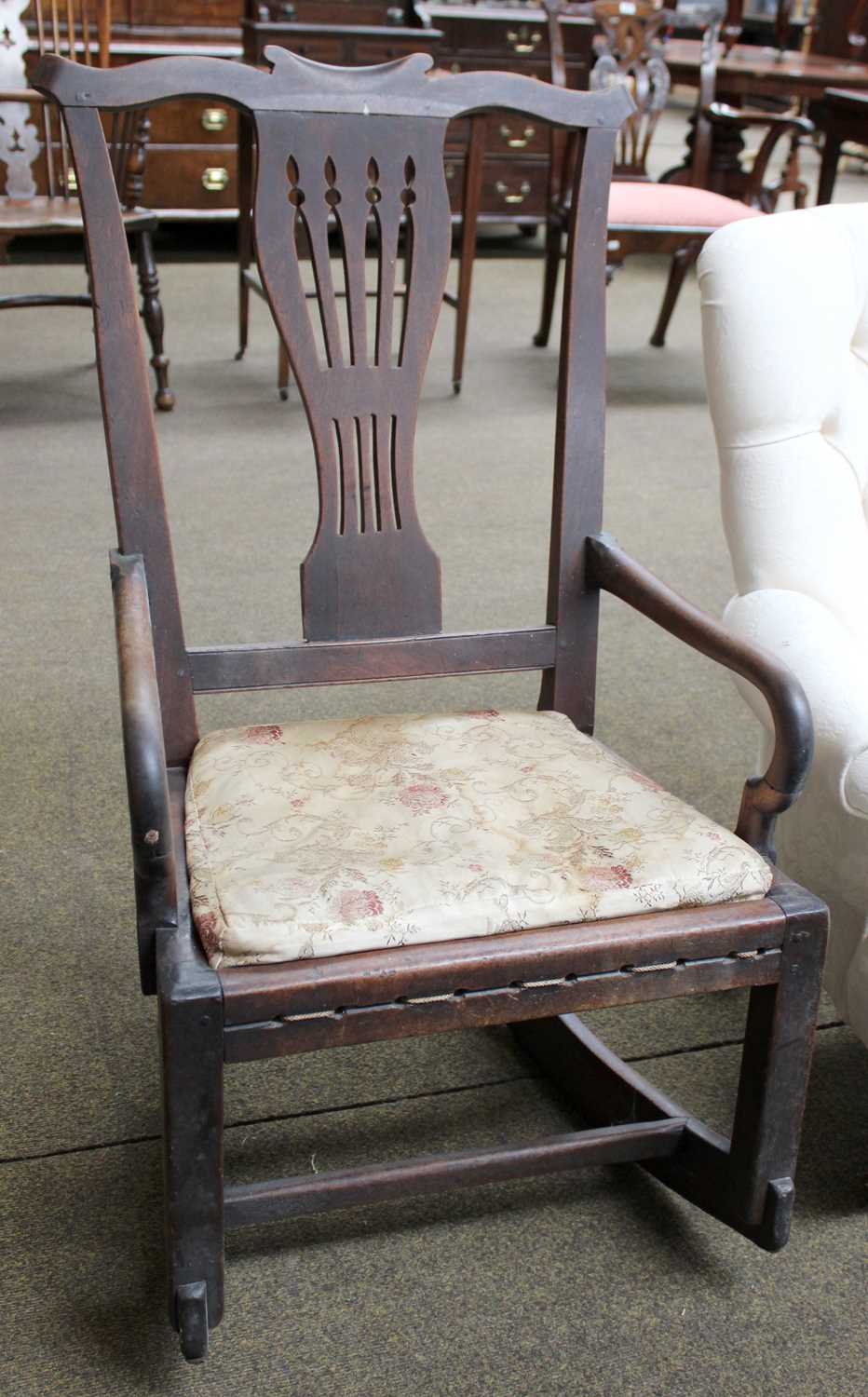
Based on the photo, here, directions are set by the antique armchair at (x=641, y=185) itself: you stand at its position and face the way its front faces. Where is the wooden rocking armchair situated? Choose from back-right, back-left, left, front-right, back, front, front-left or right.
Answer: front-right

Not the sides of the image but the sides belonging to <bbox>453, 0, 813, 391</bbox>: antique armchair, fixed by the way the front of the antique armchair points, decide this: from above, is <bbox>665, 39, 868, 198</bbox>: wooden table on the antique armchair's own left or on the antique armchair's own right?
on the antique armchair's own left

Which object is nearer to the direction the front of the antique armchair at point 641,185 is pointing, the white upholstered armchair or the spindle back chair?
the white upholstered armchair

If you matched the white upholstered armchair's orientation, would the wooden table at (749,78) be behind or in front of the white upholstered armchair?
behind
